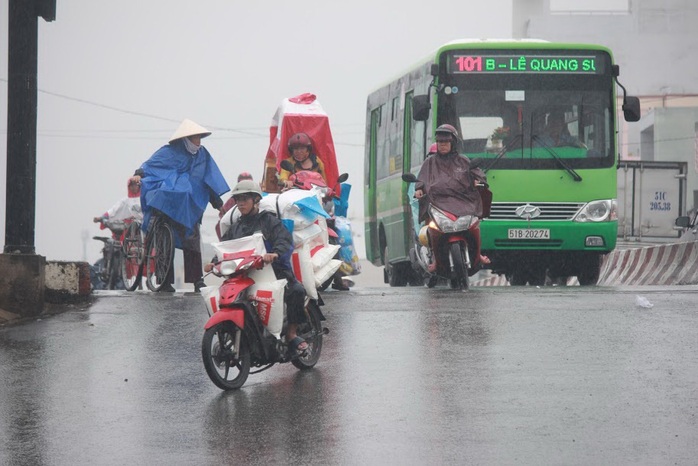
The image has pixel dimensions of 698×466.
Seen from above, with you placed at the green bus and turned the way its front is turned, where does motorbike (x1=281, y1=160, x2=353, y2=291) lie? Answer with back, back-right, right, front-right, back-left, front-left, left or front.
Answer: front-right

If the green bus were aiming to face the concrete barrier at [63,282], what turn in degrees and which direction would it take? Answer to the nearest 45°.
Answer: approximately 45° to its right

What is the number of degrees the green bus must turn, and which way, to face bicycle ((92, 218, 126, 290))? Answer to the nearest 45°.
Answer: approximately 90° to its right

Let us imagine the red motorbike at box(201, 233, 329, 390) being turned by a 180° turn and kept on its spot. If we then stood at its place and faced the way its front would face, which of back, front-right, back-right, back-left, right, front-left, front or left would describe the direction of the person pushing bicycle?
front-left

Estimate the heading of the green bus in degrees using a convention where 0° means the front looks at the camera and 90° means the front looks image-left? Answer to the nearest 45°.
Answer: approximately 0°

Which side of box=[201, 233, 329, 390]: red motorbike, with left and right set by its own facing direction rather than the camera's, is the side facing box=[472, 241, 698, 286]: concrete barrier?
back
